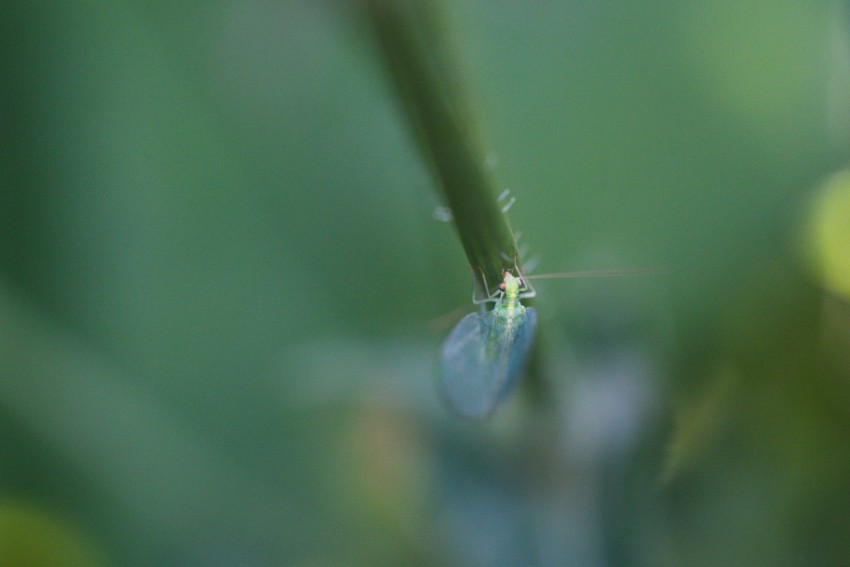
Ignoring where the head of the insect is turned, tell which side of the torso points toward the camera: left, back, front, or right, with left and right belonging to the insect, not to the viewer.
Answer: back
